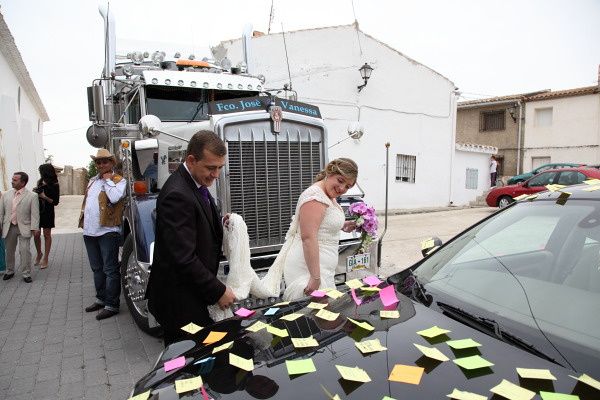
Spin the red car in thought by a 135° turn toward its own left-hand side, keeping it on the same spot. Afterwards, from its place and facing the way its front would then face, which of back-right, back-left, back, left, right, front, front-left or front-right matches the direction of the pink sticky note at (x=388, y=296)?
front-right

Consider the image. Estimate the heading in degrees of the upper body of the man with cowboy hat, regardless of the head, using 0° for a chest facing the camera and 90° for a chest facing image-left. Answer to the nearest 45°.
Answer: approximately 45°

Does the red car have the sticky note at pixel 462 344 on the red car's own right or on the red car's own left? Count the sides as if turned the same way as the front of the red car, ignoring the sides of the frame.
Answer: on the red car's own left

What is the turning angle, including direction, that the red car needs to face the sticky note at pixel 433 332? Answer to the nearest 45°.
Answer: approximately 90° to its left

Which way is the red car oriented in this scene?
to the viewer's left

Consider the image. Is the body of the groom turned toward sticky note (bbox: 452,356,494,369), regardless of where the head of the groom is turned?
yes

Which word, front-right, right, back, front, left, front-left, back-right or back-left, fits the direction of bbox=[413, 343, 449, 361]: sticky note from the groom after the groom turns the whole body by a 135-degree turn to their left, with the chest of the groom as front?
back-right

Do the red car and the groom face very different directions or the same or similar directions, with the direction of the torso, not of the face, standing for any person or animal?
very different directions

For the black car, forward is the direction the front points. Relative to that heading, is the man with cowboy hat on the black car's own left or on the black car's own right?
on the black car's own right

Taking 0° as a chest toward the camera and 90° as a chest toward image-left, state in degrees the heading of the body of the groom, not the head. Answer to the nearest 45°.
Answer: approximately 315°

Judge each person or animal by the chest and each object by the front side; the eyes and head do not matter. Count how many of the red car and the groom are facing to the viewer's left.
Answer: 1

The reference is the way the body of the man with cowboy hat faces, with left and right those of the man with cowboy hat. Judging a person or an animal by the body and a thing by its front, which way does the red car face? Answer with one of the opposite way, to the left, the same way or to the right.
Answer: to the right

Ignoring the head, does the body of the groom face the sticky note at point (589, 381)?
yes

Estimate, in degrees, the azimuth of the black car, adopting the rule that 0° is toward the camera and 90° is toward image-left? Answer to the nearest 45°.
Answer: approximately 45°

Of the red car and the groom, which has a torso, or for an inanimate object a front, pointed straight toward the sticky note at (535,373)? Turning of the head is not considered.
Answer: the groom

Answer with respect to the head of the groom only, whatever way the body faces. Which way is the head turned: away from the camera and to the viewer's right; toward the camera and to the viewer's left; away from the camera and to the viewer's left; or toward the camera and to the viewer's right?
toward the camera and to the viewer's right
